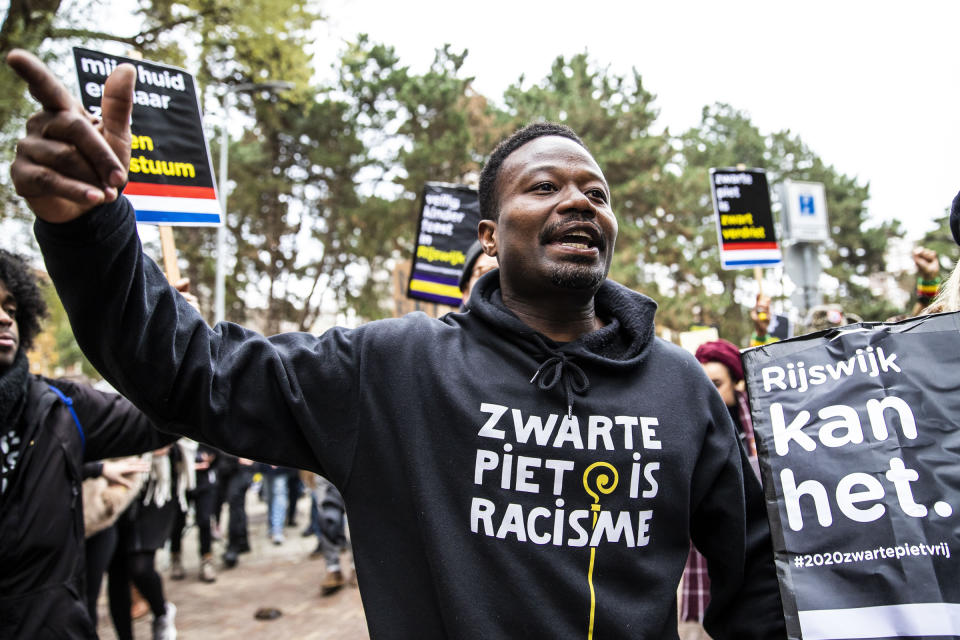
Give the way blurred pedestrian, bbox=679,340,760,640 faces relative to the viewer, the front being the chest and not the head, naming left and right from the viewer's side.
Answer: facing the viewer and to the left of the viewer

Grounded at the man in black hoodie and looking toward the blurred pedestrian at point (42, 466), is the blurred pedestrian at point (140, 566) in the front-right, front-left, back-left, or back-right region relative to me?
front-right

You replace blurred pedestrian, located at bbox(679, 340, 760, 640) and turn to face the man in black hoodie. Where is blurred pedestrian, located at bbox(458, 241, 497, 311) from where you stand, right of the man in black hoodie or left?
right

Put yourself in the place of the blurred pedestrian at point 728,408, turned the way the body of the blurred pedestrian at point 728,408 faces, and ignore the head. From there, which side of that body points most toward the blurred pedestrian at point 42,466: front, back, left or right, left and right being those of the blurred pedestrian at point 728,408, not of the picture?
front

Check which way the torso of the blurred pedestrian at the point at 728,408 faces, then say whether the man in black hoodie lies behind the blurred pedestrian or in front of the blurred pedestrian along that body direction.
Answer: in front

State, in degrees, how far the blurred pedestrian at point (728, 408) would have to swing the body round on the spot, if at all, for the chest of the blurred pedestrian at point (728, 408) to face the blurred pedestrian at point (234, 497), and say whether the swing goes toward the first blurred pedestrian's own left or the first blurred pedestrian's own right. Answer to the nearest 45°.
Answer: approximately 90° to the first blurred pedestrian's own right

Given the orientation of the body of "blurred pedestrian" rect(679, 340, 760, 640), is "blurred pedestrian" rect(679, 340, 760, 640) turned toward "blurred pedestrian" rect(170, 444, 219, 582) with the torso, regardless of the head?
no

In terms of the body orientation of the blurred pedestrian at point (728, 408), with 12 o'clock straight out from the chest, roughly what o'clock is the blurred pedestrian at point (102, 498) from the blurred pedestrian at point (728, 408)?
the blurred pedestrian at point (102, 498) is roughly at 3 o'clock from the blurred pedestrian at point (728, 408).

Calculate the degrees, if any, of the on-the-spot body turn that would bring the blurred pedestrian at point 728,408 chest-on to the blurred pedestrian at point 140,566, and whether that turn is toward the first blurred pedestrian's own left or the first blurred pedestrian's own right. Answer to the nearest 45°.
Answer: approximately 45° to the first blurred pedestrian's own right

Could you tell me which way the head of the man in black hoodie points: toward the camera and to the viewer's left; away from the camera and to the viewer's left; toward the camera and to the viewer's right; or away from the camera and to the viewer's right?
toward the camera and to the viewer's right

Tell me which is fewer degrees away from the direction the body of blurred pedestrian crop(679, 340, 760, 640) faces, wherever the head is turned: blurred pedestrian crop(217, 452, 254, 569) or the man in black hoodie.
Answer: the man in black hoodie
